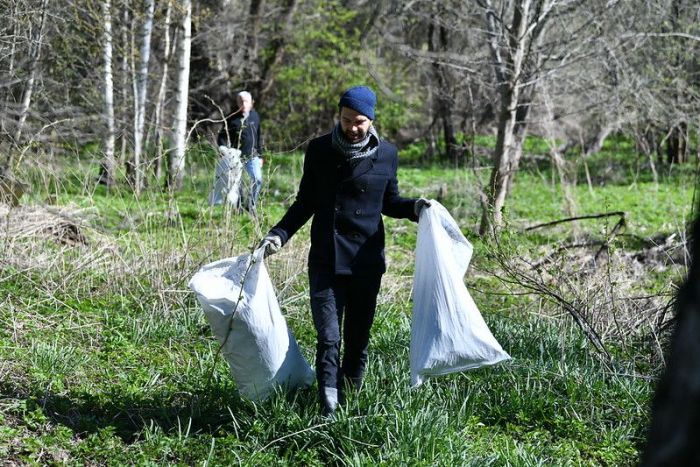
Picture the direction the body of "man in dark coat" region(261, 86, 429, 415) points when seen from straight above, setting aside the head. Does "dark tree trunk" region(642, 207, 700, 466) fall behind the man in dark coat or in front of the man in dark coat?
in front

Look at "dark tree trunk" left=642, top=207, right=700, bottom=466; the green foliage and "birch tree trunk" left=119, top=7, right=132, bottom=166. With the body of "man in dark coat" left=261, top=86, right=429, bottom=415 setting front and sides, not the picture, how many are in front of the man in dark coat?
1

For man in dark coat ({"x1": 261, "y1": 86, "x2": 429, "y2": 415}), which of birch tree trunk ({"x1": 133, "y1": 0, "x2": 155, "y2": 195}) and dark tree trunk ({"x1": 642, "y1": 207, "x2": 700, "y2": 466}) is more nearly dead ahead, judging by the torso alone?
the dark tree trunk

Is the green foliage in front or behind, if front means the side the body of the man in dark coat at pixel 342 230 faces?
behind

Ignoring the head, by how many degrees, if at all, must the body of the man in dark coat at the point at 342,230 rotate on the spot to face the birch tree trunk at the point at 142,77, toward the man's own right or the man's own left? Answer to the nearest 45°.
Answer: approximately 180°

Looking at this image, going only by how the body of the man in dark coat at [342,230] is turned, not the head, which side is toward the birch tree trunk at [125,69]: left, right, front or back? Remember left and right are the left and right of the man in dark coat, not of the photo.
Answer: back

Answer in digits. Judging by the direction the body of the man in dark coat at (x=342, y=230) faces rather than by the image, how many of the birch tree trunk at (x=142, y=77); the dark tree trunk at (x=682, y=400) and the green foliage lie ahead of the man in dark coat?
1

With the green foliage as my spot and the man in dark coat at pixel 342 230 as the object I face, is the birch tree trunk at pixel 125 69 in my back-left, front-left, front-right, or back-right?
front-right

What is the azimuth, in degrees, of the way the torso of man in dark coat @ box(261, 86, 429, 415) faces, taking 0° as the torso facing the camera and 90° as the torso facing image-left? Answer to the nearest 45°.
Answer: approximately 0°
